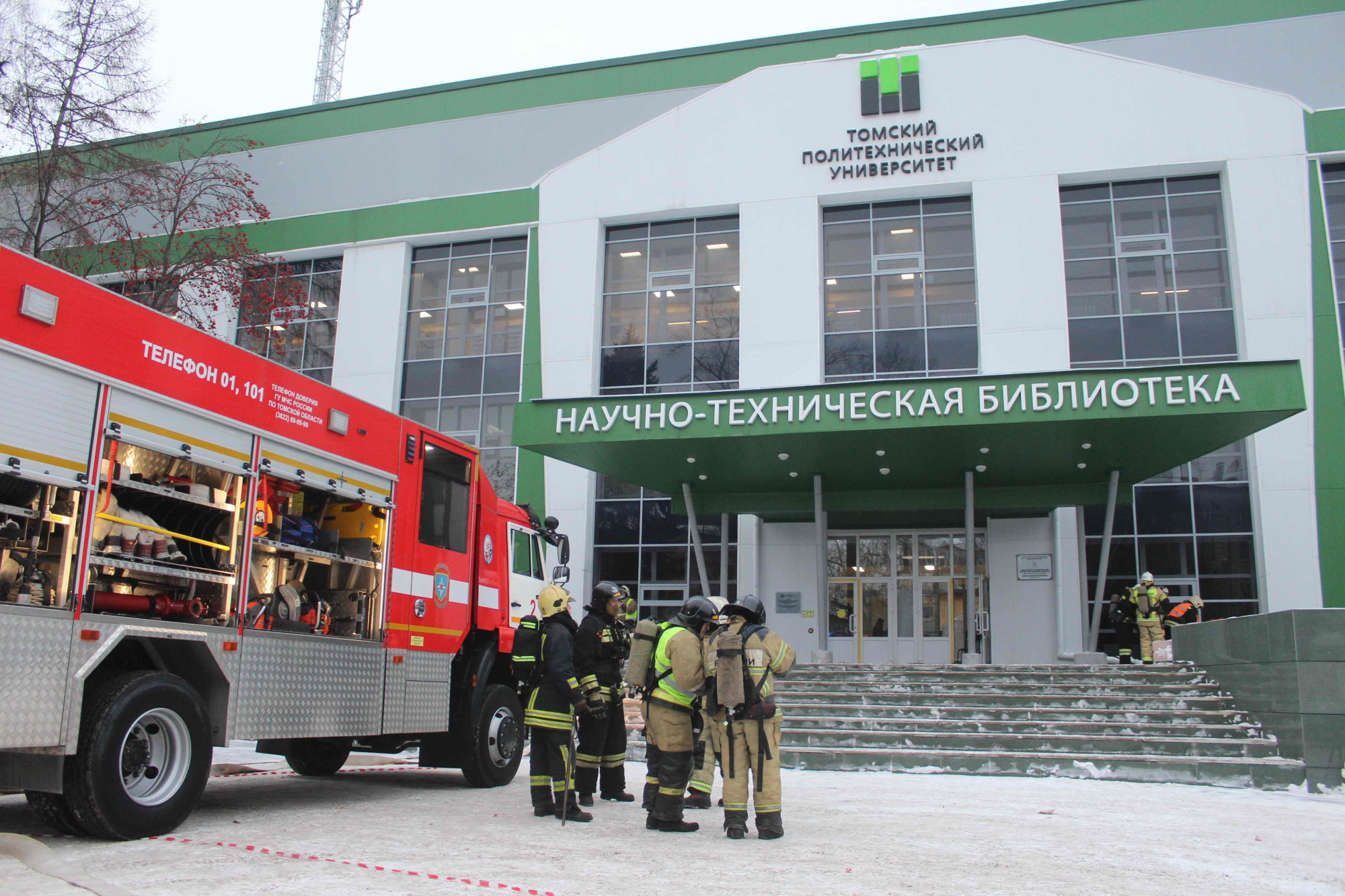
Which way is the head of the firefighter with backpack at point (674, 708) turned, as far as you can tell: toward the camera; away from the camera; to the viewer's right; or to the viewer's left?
to the viewer's right

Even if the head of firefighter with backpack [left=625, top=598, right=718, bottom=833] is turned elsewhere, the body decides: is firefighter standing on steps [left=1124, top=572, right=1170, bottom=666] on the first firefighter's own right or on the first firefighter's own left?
on the first firefighter's own left

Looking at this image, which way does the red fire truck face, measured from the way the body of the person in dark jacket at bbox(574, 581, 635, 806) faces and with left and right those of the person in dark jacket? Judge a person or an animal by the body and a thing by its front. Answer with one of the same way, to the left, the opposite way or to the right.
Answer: to the left

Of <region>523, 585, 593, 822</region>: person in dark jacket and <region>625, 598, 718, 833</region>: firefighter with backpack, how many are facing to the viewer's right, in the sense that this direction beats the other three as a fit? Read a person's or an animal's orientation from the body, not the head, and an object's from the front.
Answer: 2

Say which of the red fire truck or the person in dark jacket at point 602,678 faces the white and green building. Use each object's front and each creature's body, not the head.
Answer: the red fire truck

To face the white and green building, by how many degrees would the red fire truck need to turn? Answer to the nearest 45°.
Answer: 0° — it already faces it

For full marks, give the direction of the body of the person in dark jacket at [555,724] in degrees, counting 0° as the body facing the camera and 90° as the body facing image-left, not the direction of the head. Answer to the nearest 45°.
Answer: approximately 270°

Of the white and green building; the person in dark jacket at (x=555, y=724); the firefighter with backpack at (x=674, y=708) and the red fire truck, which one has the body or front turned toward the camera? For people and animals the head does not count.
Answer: the white and green building

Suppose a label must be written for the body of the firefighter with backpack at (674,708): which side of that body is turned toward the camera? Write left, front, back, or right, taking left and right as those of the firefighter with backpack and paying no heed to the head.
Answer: right

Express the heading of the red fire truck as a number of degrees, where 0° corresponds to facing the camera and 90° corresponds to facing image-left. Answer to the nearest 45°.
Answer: approximately 225°

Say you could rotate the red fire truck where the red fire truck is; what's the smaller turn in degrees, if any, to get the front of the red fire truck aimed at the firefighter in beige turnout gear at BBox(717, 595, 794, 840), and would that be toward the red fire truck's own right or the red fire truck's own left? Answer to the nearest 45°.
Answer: approximately 45° to the red fire truck's own right

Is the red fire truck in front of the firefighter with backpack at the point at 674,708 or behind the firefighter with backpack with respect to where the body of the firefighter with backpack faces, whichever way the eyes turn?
behind

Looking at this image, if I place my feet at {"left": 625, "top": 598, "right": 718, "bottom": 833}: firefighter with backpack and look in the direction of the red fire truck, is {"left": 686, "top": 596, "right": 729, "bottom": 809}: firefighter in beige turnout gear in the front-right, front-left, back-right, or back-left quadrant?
back-right

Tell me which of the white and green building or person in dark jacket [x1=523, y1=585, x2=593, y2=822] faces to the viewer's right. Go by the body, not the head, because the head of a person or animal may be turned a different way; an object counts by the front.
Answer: the person in dark jacket

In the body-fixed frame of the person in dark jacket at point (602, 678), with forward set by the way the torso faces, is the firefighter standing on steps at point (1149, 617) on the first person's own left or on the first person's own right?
on the first person's own left
